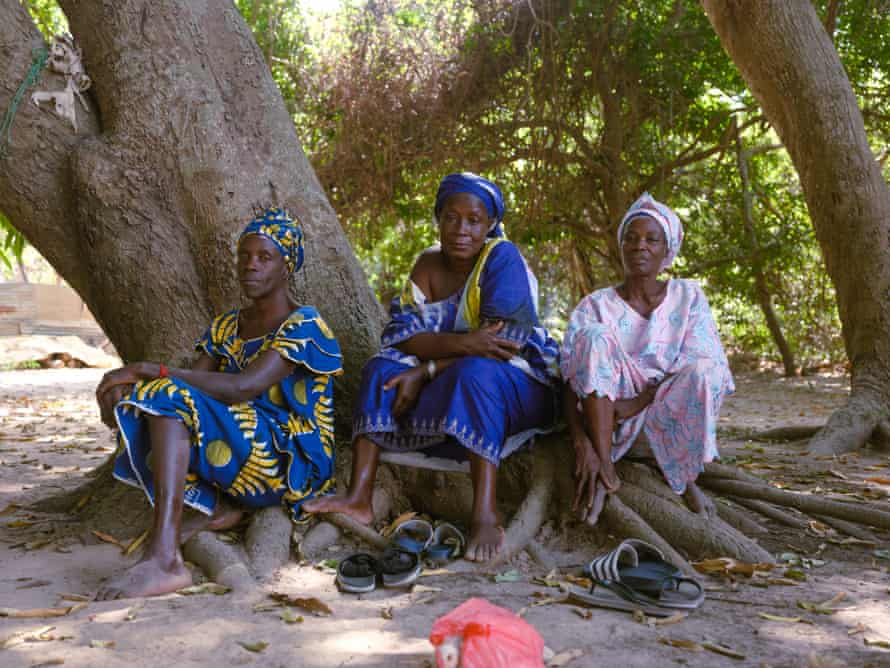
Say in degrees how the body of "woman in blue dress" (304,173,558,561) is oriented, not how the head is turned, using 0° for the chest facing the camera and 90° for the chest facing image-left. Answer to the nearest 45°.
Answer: approximately 45°

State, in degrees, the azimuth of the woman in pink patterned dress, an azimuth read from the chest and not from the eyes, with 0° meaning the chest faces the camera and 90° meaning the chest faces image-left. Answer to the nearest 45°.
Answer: approximately 0°

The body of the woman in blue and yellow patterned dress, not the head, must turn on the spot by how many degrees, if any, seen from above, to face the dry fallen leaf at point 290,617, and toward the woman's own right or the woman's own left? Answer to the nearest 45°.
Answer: approximately 45° to the woman's own left

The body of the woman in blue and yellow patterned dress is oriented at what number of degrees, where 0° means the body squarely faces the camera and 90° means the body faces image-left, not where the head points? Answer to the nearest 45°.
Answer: approximately 45°

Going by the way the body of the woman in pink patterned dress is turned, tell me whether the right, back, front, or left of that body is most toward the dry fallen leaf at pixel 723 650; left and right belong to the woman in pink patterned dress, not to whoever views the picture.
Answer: front

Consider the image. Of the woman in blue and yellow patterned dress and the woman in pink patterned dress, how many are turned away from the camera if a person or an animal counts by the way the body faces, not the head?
0

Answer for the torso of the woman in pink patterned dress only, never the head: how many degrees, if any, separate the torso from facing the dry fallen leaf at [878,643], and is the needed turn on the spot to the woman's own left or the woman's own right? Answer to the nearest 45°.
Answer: approximately 45° to the woman's own left

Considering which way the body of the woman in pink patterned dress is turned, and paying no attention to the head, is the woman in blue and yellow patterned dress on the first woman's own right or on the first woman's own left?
on the first woman's own right

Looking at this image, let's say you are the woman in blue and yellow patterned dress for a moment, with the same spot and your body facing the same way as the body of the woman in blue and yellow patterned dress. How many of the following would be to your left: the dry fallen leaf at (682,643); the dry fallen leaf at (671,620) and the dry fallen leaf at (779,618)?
3

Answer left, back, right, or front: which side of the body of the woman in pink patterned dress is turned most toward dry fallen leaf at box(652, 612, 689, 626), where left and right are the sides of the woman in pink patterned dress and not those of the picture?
front

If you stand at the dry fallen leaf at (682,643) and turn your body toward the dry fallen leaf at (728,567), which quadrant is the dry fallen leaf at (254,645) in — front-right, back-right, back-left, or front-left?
back-left

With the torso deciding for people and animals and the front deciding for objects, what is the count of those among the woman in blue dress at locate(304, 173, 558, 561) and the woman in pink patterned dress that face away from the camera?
0

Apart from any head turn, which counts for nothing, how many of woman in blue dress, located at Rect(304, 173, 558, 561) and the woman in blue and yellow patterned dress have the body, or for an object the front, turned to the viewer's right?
0
